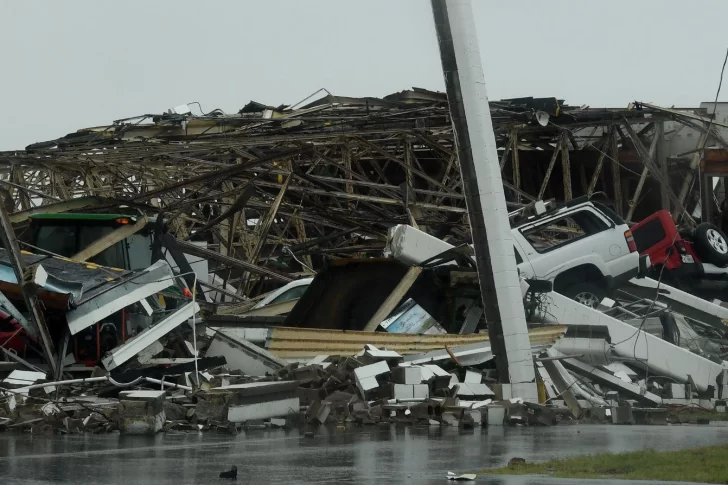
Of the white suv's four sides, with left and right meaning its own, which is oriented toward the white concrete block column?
left

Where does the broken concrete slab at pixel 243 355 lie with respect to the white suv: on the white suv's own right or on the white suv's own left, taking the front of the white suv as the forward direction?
on the white suv's own left

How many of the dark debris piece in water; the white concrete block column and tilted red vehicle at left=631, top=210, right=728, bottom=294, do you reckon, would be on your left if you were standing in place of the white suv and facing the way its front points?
2

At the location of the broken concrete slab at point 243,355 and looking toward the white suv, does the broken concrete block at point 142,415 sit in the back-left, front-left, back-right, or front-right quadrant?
back-right

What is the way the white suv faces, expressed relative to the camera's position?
facing to the left of the viewer

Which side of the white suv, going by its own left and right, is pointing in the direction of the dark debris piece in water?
left

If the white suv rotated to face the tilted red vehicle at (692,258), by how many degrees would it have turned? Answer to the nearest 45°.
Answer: approximately 135° to its right

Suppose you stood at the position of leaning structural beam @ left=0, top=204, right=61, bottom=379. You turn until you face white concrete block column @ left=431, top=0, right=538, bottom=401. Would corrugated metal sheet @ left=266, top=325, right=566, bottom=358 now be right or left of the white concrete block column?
left

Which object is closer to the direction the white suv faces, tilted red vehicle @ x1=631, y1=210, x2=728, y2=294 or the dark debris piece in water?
the dark debris piece in water

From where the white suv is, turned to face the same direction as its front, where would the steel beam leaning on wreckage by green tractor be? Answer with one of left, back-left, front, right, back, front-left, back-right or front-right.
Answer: front-left

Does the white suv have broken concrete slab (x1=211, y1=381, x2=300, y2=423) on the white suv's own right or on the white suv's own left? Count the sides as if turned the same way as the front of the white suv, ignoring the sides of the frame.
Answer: on the white suv's own left
